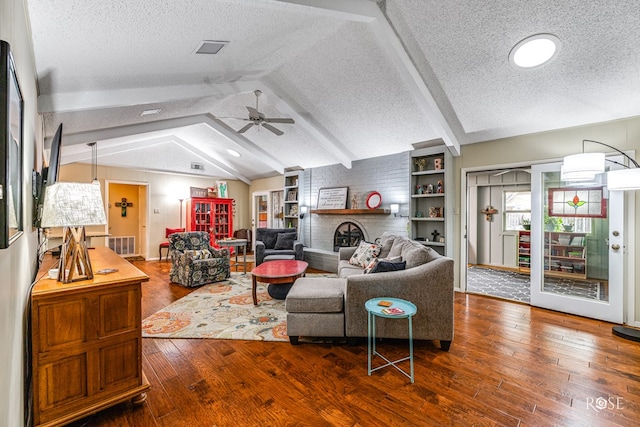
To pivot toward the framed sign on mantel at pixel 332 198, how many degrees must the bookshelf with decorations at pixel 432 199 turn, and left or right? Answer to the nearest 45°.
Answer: approximately 45° to its right

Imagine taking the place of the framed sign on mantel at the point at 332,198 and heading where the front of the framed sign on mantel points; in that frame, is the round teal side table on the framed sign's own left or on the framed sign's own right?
on the framed sign's own left

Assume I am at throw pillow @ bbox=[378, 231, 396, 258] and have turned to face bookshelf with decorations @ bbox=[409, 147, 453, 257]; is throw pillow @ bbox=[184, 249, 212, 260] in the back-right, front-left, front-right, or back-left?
back-left

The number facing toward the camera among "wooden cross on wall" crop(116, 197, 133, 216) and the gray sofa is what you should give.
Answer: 1

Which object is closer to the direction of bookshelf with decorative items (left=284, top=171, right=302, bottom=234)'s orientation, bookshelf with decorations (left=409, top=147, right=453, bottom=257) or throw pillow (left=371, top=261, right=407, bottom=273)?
the throw pillow

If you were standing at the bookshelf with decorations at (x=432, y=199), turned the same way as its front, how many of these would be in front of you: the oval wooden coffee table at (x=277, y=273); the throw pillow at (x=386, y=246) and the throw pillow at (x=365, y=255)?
3

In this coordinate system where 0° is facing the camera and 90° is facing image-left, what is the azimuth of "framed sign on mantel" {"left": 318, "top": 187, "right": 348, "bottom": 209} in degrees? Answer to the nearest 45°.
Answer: approximately 45°

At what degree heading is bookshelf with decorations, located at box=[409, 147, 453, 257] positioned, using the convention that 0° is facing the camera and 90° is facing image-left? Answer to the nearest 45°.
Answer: approximately 45°

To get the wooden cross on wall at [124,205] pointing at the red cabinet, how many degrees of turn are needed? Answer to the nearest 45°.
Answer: approximately 45° to its left

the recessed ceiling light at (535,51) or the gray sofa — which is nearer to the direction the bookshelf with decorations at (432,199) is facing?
the gray sofa

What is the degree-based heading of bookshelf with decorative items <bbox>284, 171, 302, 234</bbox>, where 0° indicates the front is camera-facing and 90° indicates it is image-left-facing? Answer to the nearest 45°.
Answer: approximately 45°

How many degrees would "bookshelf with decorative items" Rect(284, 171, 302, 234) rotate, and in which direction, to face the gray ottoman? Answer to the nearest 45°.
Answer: approximately 45° to its left

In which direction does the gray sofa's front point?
to the viewer's left

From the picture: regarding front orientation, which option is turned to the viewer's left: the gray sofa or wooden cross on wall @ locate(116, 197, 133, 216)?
the gray sofa

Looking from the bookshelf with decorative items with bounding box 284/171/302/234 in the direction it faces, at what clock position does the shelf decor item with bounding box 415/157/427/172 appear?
The shelf decor item is roughly at 9 o'clock from the bookshelf with decorative items.
